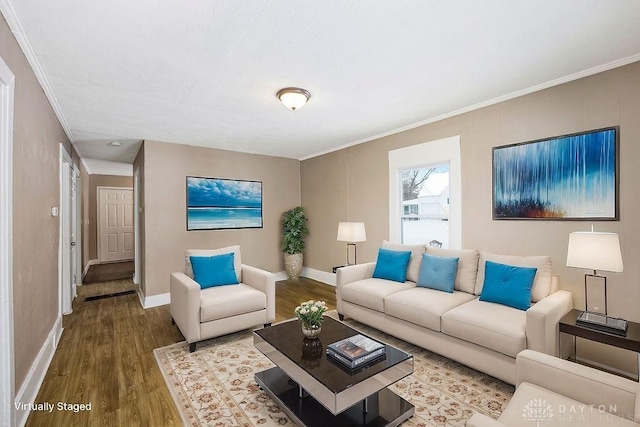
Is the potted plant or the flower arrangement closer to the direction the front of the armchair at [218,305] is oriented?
the flower arrangement

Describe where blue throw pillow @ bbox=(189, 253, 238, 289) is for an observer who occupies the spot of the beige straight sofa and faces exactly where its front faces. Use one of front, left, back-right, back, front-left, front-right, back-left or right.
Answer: front-right

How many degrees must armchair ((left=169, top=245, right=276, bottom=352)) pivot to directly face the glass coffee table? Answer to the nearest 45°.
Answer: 0° — it already faces it

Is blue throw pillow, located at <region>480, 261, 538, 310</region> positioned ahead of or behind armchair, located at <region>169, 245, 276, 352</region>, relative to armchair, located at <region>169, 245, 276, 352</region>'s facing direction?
ahead

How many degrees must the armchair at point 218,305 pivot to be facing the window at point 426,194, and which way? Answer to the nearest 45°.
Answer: approximately 45° to its left

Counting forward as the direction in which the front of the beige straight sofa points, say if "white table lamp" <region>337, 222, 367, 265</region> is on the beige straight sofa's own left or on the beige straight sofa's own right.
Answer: on the beige straight sofa's own right

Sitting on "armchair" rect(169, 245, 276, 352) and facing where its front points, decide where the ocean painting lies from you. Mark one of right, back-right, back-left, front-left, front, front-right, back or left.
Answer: back-left

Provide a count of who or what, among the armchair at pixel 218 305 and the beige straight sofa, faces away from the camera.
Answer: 0

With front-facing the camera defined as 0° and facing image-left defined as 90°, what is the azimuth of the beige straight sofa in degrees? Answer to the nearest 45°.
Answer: approximately 45°

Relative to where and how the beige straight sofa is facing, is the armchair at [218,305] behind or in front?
in front

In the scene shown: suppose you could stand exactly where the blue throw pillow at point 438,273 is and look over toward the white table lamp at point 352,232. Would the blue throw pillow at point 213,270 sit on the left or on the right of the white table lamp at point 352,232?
left

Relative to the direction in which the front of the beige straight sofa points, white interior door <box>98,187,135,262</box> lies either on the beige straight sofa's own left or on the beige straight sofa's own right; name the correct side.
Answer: on the beige straight sofa's own right

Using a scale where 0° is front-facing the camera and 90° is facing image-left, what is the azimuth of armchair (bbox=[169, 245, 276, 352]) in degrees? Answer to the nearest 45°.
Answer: approximately 315°
